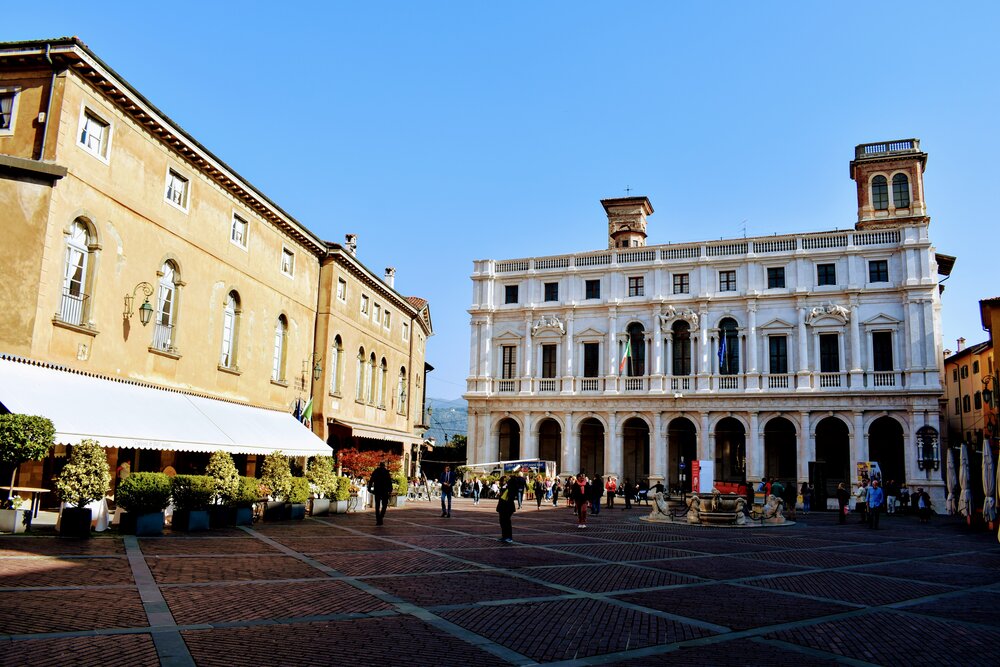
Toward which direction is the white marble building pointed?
toward the camera

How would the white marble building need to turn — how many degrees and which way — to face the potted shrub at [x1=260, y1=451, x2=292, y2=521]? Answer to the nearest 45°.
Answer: approximately 45° to its right

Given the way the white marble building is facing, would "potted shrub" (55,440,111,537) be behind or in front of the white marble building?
in front

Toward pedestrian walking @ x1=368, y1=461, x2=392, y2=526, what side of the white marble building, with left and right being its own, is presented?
front
